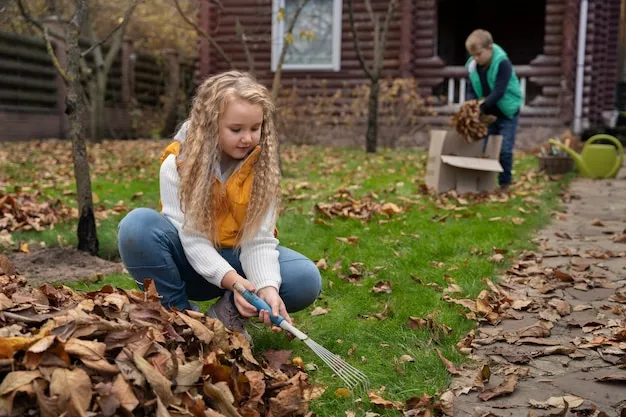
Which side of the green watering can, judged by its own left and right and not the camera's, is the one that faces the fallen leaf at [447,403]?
left

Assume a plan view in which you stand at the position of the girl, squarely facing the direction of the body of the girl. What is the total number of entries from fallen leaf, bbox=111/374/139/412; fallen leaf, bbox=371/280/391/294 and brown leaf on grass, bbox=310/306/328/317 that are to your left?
2

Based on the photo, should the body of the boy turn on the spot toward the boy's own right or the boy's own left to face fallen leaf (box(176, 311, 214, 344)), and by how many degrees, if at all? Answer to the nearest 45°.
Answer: approximately 45° to the boy's own left

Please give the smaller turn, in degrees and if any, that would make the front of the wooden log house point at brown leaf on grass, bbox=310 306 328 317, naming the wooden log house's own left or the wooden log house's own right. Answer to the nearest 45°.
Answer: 0° — it already faces it

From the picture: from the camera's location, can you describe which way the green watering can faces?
facing to the left of the viewer

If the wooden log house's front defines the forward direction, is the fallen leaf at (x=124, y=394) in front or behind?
in front

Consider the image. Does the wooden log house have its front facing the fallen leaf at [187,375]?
yes

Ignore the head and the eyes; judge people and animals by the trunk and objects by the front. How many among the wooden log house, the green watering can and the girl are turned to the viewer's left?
1

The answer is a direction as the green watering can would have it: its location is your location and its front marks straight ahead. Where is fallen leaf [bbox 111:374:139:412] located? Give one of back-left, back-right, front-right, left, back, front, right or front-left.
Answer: left

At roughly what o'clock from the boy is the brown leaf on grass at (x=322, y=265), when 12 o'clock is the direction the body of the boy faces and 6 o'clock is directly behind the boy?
The brown leaf on grass is roughly at 11 o'clock from the boy.

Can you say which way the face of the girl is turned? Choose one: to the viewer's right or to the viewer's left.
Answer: to the viewer's right

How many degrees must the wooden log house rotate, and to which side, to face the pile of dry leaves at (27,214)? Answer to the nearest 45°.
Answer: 0° — it already faces it

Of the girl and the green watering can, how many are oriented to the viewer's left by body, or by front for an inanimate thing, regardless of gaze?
1

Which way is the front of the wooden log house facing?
toward the camera

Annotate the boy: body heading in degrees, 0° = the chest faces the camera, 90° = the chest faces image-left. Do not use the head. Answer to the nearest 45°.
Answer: approximately 45°
